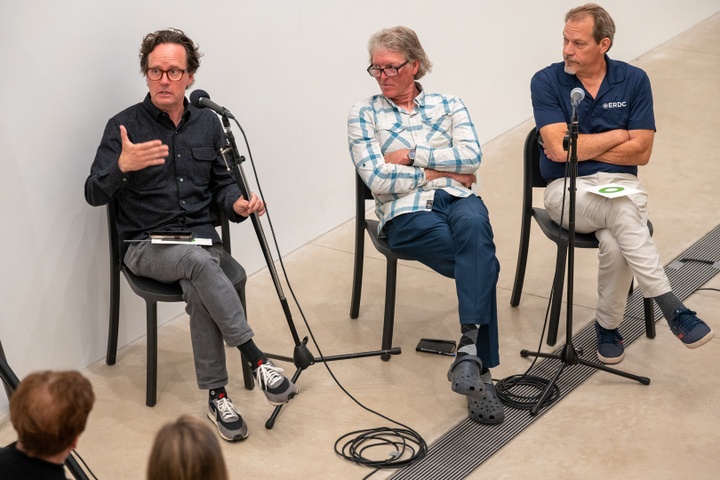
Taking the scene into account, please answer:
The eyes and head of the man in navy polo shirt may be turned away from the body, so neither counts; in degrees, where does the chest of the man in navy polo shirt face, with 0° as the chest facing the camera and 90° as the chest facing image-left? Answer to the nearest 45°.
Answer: approximately 0°

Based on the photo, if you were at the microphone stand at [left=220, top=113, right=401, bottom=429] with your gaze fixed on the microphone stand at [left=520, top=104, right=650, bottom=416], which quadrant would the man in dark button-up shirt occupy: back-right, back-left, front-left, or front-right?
back-left

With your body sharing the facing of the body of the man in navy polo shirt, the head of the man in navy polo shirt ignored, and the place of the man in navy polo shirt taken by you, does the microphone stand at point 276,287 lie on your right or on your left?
on your right

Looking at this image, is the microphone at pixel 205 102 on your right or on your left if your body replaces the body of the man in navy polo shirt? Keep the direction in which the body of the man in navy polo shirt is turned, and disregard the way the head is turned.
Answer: on your right

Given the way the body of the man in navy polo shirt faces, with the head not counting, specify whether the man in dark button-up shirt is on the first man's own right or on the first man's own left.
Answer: on the first man's own right
